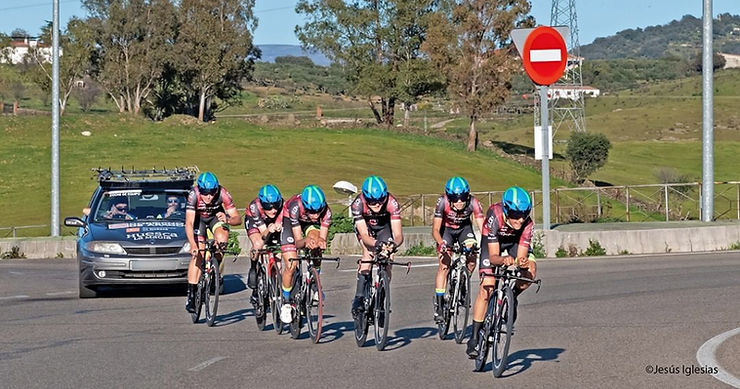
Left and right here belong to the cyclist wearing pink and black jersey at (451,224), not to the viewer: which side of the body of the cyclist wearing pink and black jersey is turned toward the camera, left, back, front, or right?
front

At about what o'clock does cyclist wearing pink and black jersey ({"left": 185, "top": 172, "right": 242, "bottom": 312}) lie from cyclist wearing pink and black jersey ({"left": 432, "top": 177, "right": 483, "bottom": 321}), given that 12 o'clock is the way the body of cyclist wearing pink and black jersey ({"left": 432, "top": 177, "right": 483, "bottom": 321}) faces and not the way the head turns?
cyclist wearing pink and black jersey ({"left": 185, "top": 172, "right": 242, "bottom": 312}) is roughly at 4 o'clock from cyclist wearing pink and black jersey ({"left": 432, "top": 177, "right": 483, "bottom": 321}).

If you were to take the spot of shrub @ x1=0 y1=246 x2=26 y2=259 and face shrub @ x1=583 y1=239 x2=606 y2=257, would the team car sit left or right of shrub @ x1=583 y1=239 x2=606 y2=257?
right

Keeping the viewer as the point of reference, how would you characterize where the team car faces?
facing the viewer

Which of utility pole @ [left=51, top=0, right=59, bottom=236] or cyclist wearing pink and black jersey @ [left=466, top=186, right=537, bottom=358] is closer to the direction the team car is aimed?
the cyclist wearing pink and black jersey

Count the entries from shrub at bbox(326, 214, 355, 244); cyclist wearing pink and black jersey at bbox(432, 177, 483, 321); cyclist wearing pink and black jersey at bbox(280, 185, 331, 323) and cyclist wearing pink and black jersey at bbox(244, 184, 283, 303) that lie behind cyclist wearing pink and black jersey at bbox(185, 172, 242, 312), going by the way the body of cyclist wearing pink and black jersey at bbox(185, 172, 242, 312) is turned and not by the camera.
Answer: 1

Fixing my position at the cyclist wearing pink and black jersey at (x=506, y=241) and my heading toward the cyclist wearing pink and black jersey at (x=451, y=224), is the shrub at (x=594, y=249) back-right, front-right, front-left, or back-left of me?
front-right

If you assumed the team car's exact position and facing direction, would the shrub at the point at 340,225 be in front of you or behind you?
behind

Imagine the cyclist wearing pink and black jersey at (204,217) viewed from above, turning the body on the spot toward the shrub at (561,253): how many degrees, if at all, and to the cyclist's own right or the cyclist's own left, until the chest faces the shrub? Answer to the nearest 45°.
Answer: approximately 135° to the cyclist's own left

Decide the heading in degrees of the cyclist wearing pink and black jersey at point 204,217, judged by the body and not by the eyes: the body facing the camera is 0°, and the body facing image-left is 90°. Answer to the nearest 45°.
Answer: approximately 0°

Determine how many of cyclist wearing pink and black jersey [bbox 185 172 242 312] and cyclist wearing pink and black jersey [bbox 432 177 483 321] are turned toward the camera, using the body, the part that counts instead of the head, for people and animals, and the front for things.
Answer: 2

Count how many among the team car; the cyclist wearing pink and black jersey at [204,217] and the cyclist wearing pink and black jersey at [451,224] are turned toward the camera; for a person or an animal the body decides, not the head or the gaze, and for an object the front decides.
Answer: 3
